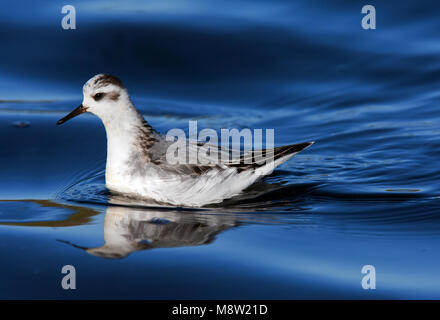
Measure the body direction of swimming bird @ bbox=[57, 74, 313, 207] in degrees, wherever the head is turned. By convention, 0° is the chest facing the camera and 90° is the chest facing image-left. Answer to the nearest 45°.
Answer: approximately 90°
